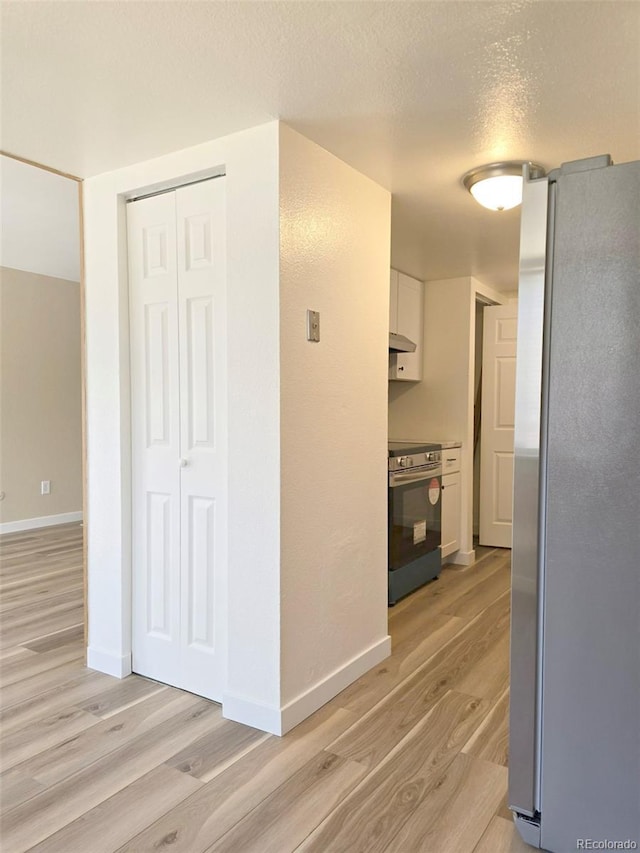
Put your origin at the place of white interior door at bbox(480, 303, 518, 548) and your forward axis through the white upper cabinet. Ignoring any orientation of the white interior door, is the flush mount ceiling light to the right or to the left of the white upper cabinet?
left

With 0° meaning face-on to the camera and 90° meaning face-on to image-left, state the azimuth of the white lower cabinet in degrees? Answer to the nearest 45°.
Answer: approximately 315°

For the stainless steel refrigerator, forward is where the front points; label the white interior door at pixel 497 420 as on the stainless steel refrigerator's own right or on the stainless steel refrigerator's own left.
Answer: on the stainless steel refrigerator's own right

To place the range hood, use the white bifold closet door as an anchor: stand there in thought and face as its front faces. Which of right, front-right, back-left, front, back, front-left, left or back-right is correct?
back

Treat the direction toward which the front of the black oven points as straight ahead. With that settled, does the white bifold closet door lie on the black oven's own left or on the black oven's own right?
on the black oven's own right

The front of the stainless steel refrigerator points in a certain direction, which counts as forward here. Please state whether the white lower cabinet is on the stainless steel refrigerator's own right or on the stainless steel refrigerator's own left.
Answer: on the stainless steel refrigerator's own right

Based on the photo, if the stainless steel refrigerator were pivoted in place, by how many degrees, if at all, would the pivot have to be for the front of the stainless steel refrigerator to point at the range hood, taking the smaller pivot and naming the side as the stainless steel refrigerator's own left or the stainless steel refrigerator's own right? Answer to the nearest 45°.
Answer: approximately 45° to the stainless steel refrigerator's own right

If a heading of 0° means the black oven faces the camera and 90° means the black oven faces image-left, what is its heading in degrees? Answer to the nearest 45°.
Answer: approximately 315°

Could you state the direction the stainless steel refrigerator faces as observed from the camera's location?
facing to the left of the viewer

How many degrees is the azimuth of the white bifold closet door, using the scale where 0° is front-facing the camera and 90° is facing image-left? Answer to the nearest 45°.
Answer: approximately 45°

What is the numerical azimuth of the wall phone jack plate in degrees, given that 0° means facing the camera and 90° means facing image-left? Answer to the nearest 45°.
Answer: approximately 315°
